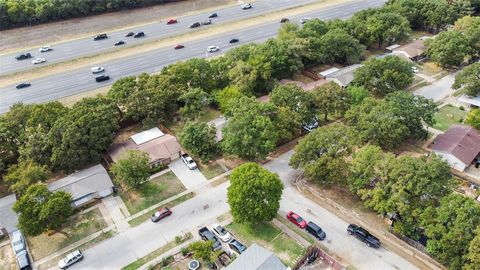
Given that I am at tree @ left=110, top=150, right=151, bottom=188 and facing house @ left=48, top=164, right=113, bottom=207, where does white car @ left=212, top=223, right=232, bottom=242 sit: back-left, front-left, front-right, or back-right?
back-left

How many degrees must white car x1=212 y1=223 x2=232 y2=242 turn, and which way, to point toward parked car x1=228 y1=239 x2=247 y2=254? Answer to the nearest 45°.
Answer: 0° — it already faces it

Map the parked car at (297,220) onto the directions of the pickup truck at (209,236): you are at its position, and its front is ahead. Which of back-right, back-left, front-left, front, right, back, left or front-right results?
front-left

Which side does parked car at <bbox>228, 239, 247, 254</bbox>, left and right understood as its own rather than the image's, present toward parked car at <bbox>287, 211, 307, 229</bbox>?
left

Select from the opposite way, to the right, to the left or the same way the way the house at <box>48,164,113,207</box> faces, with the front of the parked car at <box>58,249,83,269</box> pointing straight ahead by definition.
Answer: to the left

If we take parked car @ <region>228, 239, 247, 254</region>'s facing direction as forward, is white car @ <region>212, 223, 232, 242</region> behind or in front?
behind

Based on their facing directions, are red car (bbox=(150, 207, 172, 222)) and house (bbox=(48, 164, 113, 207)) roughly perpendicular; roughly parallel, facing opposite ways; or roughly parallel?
roughly perpendicular

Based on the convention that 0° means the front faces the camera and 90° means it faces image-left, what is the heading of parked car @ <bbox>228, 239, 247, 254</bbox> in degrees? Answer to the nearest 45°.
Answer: approximately 315°
